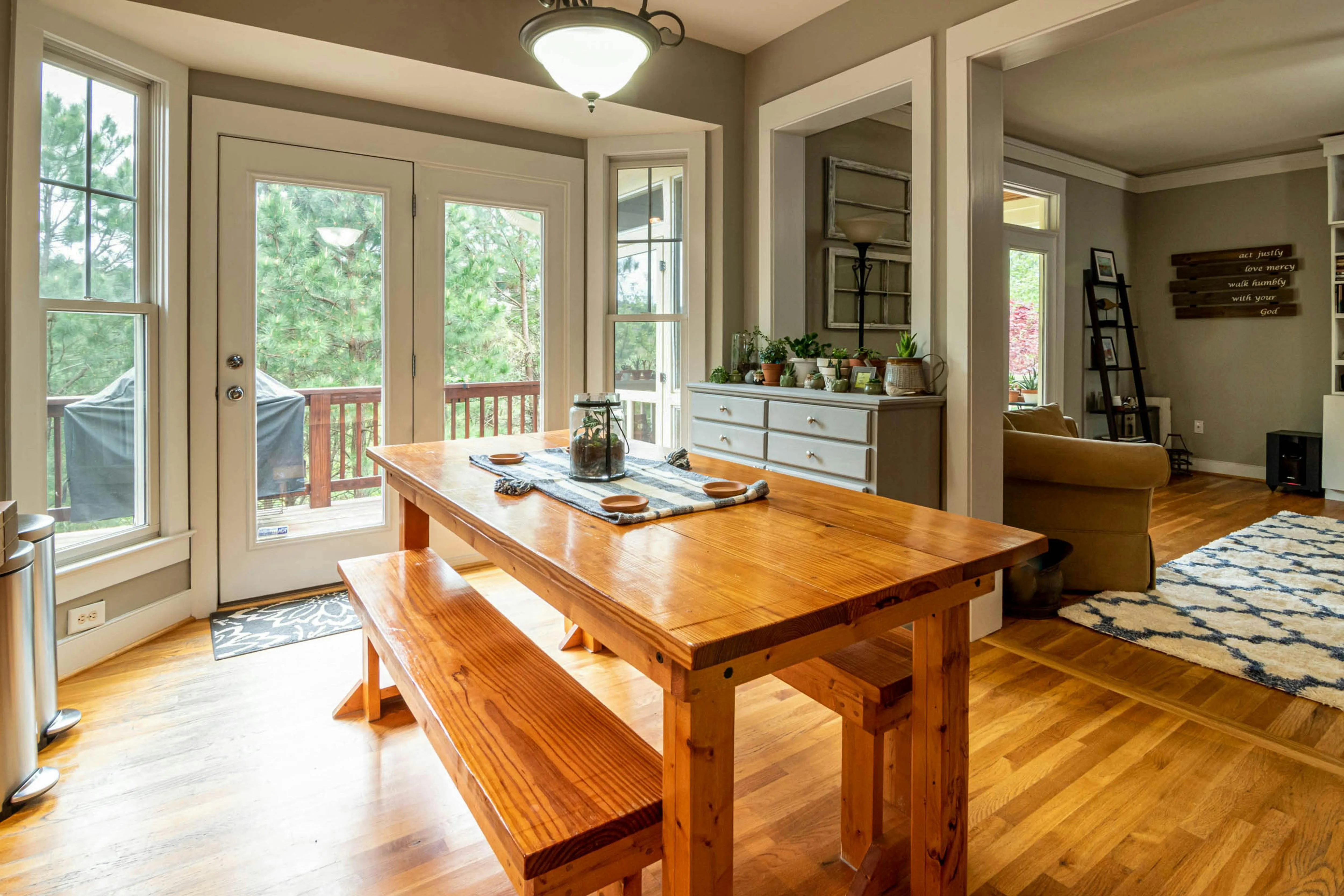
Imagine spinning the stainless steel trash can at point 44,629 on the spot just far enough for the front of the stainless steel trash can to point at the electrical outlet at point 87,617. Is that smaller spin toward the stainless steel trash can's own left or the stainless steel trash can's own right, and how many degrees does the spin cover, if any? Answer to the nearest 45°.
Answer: approximately 90° to the stainless steel trash can's own left

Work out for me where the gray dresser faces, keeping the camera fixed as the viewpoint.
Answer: facing the viewer and to the left of the viewer

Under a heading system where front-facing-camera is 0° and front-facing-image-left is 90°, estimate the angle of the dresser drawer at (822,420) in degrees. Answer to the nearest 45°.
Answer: approximately 45°

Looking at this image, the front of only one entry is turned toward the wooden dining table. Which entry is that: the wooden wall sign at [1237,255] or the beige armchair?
the wooden wall sign

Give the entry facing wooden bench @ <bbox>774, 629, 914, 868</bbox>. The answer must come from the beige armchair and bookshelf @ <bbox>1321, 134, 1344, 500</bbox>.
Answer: the bookshelf

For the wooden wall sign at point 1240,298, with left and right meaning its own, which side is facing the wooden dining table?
front

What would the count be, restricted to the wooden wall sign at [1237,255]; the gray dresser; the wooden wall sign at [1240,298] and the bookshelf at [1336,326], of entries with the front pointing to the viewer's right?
0

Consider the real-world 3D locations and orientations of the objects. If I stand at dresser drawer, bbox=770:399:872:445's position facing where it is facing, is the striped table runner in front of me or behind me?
in front

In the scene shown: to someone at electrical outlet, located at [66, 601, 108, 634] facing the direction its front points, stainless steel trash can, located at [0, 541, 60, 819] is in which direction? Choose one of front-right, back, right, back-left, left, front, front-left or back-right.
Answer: front-right

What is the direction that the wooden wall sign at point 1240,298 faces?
toward the camera

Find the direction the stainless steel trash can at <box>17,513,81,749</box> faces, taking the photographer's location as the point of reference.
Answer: facing to the right of the viewer
